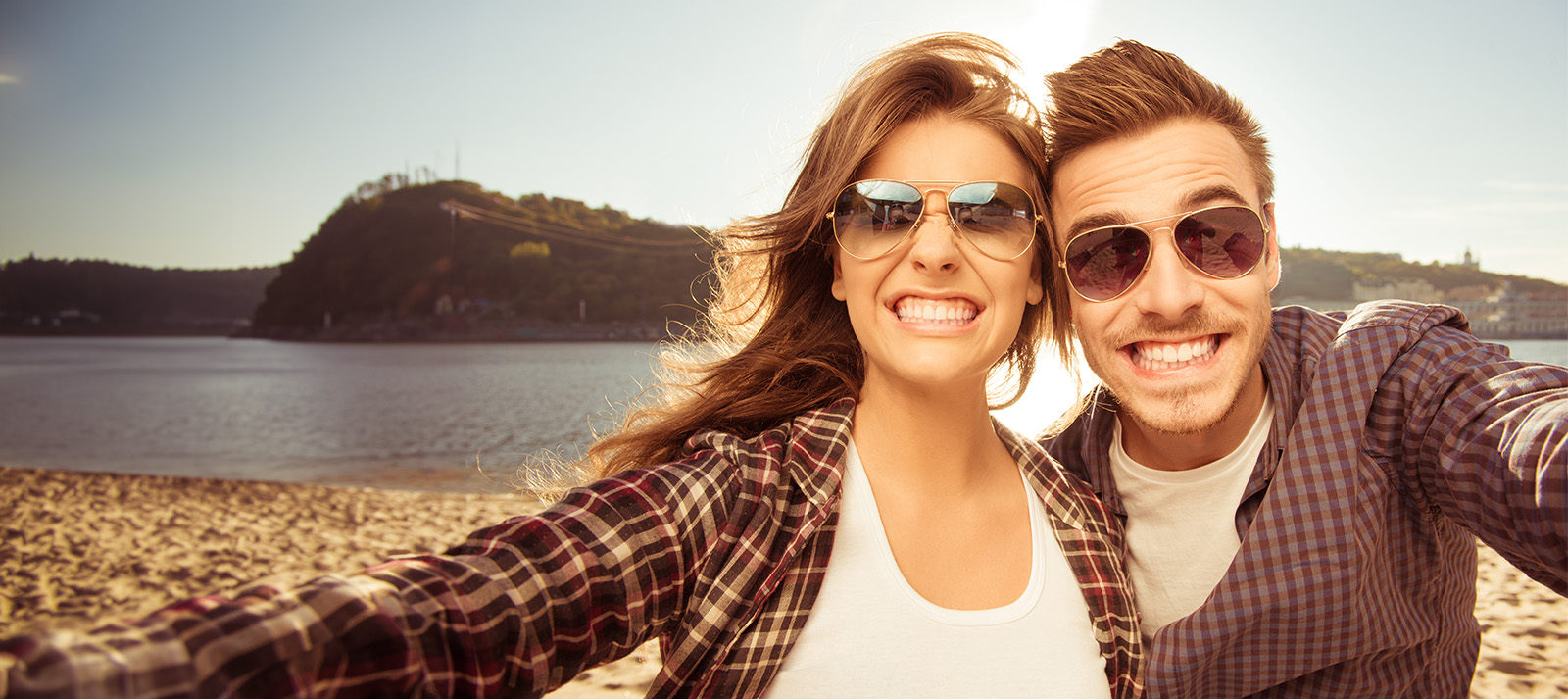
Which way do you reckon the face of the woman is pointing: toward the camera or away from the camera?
toward the camera

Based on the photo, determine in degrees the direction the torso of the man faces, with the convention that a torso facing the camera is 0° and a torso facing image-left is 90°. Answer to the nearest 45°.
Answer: approximately 45°

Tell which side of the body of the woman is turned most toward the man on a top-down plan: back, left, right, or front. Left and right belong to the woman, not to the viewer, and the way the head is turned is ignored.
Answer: left

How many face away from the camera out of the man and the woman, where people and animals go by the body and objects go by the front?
0

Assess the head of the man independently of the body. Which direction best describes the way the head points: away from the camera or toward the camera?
toward the camera

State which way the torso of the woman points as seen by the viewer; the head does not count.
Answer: toward the camera
